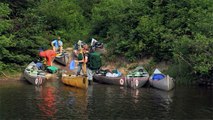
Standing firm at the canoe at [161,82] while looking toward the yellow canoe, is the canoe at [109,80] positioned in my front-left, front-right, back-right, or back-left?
front-right

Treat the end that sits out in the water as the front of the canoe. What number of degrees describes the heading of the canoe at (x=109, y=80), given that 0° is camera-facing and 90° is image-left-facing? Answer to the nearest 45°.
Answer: approximately 315°

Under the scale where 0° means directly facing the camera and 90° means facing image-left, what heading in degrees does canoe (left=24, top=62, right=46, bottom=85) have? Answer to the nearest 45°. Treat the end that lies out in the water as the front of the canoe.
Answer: approximately 315°

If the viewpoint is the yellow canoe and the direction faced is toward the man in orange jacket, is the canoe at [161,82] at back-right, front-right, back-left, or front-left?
back-right

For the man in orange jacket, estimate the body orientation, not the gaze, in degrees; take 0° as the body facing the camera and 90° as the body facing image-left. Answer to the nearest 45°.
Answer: approximately 90°

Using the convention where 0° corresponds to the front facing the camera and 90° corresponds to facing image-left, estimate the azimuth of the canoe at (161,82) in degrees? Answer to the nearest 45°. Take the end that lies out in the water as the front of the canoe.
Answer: approximately 315°
